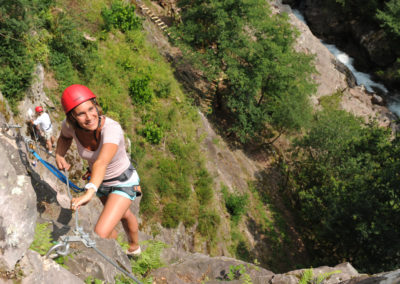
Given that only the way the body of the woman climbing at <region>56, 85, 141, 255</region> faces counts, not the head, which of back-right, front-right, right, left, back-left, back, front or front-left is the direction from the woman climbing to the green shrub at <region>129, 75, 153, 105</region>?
back-right

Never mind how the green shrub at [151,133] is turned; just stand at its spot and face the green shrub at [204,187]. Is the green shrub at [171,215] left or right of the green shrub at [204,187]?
right

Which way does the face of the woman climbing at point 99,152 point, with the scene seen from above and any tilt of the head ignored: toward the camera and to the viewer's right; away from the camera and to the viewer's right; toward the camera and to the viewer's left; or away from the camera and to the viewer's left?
toward the camera and to the viewer's right

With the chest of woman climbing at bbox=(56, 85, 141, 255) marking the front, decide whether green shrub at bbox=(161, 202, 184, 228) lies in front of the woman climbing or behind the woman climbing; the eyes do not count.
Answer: behind

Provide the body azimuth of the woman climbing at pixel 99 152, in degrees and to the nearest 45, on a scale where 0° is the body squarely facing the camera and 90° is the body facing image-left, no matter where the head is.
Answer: approximately 45°

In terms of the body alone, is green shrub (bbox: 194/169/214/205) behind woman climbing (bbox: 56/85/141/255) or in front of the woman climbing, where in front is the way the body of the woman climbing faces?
behind
